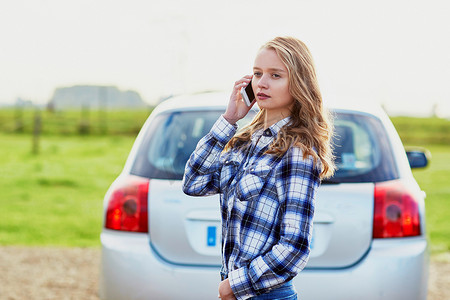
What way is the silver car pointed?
away from the camera

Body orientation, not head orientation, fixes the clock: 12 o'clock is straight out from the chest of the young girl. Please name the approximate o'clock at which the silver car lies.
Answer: The silver car is roughly at 5 o'clock from the young girl.

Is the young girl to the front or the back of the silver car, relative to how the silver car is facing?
to the back

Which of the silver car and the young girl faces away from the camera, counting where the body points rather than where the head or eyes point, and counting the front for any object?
the silver car

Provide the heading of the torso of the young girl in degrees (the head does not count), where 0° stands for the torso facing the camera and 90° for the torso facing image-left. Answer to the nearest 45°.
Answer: approximately 45°

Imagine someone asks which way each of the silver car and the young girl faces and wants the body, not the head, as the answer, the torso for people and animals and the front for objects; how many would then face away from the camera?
1
